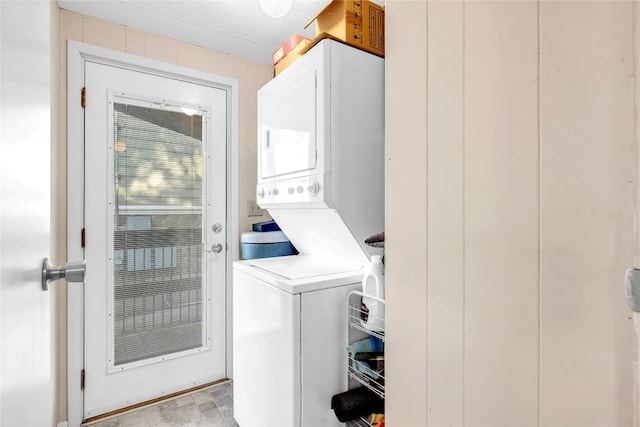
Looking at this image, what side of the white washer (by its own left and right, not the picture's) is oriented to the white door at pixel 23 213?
front

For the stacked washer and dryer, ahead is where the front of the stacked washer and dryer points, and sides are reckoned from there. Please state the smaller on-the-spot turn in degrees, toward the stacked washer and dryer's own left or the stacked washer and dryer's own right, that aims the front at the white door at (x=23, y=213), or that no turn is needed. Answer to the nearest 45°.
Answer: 0° — it already faces it

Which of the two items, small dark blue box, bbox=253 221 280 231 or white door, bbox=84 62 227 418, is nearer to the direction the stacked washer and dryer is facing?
the white door

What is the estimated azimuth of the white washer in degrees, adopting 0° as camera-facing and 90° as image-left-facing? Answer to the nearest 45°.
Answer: approximately 45°

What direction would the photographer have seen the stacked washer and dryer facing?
facing the viewer and to the left of the viewer
